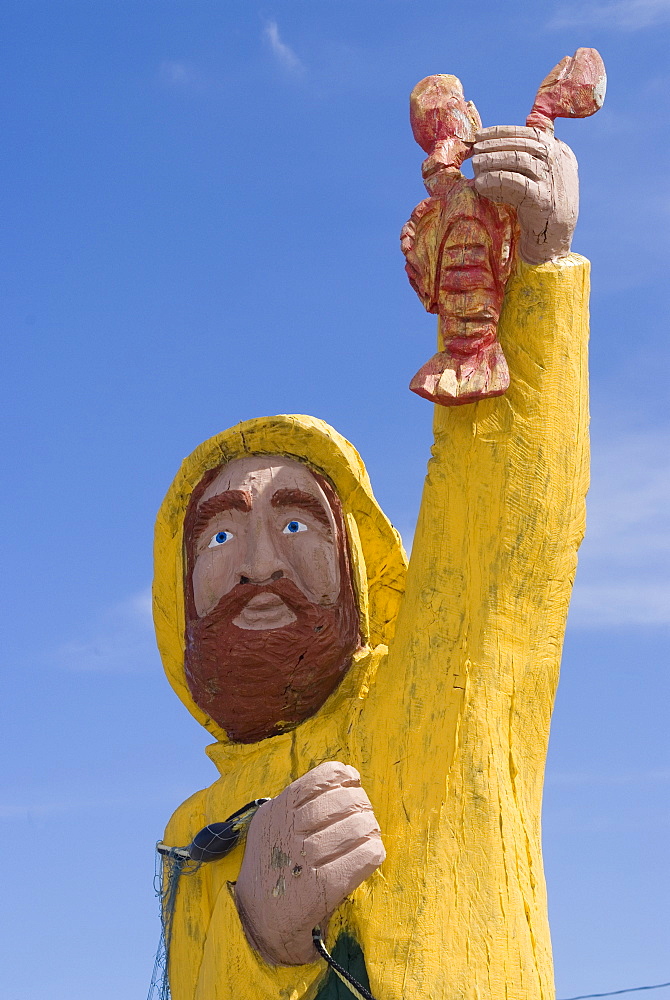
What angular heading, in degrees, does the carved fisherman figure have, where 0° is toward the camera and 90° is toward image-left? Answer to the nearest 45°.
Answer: approximately 0°
